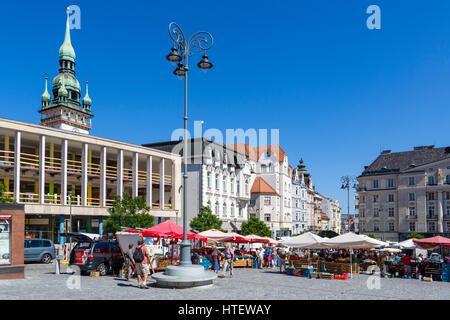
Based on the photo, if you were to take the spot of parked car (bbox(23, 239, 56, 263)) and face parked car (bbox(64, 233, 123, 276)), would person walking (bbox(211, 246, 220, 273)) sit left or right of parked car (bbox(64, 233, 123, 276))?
left

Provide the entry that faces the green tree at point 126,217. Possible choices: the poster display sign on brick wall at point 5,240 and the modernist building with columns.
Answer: the modernist building with columns

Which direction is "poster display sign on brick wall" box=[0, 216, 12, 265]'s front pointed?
toward the camera

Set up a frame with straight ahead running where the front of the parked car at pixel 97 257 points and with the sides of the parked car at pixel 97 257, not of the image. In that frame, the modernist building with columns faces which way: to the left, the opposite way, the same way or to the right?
to the right

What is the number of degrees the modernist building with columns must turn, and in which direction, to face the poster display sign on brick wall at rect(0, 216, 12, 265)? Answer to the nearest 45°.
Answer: approximately 45° to its right

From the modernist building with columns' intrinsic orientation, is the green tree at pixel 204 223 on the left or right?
on its left

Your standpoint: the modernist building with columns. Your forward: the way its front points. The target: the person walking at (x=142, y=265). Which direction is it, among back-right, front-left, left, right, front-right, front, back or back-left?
front-right

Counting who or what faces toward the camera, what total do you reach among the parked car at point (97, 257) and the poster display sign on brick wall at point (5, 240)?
1

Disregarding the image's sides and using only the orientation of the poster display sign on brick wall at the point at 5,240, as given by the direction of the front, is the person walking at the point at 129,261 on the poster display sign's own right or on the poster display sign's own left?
on the poster display sign's own left

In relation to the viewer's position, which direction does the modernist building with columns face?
facing the viewer and to the right of the viewer

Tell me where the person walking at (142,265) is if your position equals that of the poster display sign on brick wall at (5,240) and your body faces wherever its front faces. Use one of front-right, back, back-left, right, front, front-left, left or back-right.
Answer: front-left

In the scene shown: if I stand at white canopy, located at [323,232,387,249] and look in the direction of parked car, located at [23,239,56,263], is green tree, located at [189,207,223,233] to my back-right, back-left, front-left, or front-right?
front-right

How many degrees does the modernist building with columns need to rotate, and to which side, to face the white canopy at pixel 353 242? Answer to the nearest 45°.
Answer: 0° — it already faces it

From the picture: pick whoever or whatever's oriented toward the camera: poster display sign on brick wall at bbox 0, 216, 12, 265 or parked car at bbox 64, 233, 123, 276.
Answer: the poster display sign on brick wall
